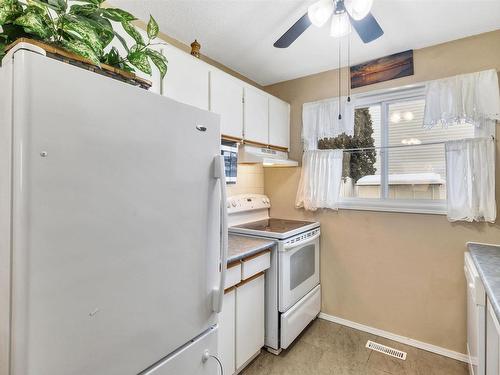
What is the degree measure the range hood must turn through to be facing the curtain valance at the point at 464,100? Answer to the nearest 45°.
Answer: approximately 45° to its left

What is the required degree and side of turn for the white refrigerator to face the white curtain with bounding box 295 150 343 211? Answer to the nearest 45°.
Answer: approximately 90° to its left

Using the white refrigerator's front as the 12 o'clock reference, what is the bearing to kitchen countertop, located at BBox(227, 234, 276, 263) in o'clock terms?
The kitchen countertop is roughly at 9 o'clock from the white refrigerator.

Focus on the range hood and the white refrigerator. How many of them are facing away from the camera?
0

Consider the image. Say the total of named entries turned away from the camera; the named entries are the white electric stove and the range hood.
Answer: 0

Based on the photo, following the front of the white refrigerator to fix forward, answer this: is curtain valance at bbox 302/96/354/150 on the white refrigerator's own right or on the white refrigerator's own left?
on the white refrigerator's own left

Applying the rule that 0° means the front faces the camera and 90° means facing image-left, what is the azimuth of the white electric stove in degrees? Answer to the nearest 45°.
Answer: approximately 315°

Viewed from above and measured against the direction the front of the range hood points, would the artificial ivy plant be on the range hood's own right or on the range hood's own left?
on the range hood's own right

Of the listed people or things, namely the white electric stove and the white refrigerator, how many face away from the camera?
0

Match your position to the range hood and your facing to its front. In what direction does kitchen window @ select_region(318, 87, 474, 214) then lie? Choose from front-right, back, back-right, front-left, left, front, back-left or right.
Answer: front-left

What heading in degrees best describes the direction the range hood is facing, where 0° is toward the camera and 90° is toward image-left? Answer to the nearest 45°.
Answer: approximately 315°

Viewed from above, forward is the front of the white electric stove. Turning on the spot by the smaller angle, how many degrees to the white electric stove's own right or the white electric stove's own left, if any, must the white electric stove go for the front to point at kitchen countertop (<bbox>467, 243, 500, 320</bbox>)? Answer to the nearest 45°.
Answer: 0° — it already faces it

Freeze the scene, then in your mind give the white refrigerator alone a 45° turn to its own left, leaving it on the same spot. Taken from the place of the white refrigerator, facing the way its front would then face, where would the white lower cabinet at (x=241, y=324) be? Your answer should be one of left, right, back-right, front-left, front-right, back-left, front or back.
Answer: front-left
